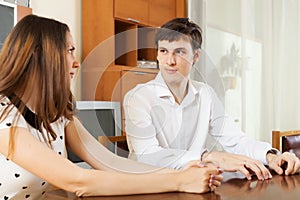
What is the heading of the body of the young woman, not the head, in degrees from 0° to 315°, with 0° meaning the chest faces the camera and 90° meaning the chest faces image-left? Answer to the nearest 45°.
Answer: approximately 270°

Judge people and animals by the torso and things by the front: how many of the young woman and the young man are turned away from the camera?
0

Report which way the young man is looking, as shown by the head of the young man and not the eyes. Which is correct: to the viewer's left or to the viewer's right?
to the viewer's left

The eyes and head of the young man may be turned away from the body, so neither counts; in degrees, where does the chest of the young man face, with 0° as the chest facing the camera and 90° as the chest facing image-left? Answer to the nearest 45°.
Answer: approximately 315°

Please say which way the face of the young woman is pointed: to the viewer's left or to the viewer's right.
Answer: to the viewer's right
